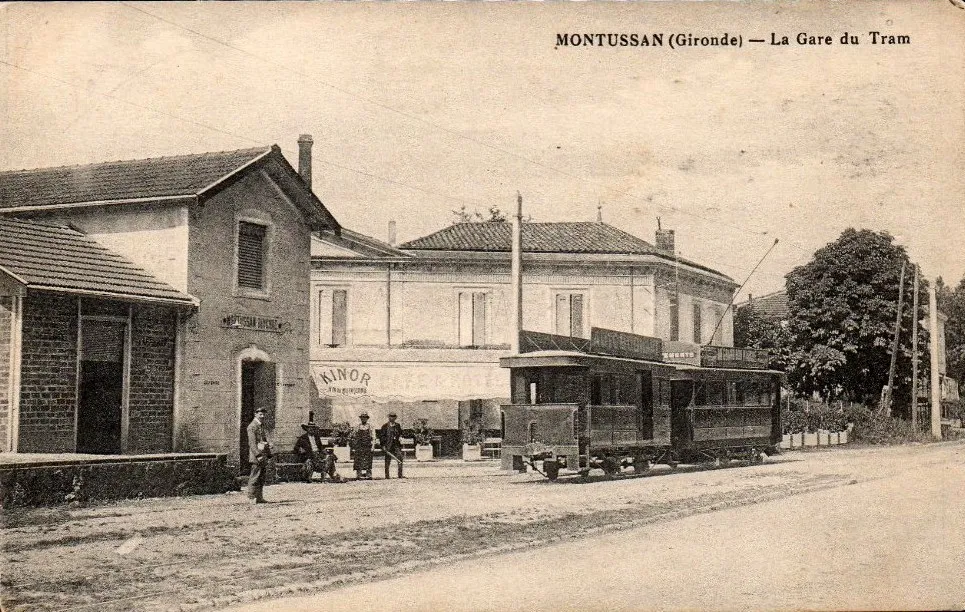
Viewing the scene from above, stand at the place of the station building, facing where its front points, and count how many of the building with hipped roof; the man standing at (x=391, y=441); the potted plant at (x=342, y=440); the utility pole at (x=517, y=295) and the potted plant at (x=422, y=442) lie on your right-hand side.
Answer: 0

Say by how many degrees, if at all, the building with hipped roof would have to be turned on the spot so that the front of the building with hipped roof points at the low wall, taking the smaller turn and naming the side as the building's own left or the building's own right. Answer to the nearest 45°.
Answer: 0° — it already faces it

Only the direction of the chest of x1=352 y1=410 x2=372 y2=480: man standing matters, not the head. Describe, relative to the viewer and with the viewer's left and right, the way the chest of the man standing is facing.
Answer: facing the viewer

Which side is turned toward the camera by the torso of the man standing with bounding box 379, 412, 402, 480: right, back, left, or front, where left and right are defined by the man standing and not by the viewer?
front

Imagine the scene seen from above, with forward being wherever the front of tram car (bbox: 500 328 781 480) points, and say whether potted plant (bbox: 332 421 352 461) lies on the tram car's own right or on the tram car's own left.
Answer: on the tram car's own right

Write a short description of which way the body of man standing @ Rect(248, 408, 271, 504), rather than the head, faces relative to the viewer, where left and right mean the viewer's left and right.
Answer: facing the viewer and to the right of the viewer

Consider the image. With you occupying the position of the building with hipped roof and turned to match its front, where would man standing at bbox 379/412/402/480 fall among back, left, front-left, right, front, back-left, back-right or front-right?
front

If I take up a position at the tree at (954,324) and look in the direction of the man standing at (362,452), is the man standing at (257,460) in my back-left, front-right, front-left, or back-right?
front-left

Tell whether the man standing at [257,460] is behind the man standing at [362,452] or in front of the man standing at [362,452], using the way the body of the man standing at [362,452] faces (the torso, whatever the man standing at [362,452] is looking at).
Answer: in front

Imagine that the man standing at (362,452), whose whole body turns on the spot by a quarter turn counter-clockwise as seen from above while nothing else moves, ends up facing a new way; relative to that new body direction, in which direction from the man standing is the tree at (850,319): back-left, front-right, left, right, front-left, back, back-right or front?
front

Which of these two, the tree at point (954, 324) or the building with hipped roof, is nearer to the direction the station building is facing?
the tree

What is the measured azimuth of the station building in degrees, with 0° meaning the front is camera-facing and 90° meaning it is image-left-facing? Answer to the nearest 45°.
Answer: approximately 315°

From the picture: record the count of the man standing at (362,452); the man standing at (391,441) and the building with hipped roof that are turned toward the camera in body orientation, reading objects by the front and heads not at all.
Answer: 3

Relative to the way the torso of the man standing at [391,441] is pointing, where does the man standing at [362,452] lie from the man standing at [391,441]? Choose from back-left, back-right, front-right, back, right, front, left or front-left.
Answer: front-right

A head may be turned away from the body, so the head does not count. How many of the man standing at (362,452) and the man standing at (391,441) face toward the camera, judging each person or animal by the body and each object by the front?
2
